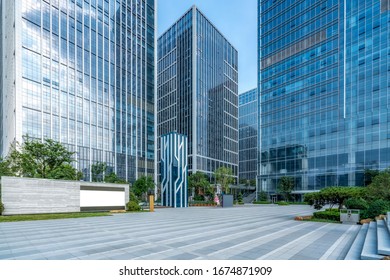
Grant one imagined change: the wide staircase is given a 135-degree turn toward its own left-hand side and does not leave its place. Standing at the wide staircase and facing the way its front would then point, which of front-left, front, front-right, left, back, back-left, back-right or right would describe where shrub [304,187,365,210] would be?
back-left

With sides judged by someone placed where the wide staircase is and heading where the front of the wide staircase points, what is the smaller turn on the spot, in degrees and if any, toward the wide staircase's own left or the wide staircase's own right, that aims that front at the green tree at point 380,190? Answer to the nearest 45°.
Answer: approximately 90° to the wide staircase's own right

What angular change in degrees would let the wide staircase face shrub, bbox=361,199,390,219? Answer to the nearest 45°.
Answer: approximately 90° to its right

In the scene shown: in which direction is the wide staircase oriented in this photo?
to the viewer's left

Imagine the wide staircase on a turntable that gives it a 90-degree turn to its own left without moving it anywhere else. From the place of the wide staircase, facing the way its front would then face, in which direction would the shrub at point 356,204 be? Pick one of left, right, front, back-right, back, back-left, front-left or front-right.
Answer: back
